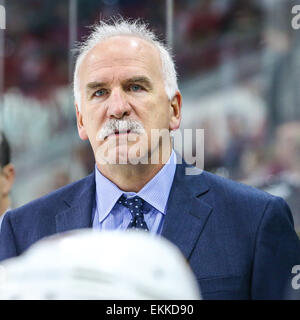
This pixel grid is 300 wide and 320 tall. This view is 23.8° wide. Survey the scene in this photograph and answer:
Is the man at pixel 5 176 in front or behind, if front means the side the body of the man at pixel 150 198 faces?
behind

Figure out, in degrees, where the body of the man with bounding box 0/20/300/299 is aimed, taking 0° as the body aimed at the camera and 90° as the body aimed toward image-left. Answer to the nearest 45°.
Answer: approximately 0°
